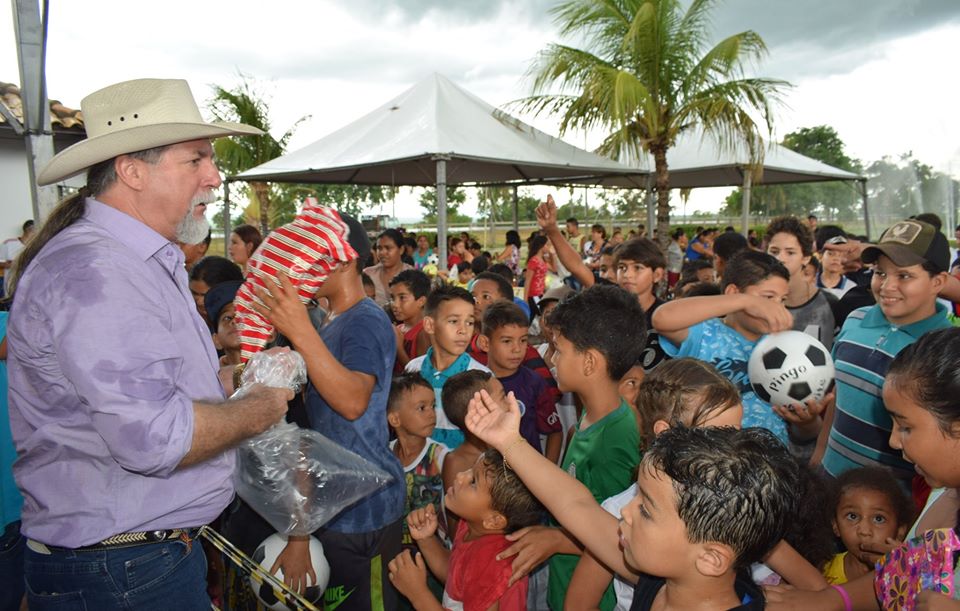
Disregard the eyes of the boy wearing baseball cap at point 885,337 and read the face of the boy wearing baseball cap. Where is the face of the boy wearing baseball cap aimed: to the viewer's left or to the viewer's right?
to the viewer's left

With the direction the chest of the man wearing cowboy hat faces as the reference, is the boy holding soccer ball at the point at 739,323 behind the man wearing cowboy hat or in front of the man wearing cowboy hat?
in front

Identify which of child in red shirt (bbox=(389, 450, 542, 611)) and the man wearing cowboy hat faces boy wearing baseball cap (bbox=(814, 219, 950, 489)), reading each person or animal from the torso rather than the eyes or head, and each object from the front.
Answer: the man wearing cowboy hat

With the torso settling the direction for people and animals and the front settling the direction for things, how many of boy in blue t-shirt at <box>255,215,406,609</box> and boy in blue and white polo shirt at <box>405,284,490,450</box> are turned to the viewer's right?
0

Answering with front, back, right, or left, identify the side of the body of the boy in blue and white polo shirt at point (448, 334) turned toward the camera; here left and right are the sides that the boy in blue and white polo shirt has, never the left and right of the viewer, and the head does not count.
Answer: front

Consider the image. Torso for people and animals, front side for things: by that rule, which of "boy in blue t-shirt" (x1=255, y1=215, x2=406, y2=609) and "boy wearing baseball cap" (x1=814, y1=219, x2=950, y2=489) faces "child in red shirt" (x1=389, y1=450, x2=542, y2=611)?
the boy wearing baseball cap

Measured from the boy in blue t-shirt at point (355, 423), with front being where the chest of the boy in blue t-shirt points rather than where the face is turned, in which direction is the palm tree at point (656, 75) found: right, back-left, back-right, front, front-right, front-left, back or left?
back-right

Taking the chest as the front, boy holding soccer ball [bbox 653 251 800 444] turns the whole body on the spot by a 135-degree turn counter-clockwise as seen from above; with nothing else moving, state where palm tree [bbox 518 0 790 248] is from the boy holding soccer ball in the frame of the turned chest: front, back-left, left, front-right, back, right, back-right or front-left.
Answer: front

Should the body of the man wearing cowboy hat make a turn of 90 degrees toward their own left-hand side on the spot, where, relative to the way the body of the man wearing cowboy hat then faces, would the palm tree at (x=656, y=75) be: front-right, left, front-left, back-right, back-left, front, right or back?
front-right

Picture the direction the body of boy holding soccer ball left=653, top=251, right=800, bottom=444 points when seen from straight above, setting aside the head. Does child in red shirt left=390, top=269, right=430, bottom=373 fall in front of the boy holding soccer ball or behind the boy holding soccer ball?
behind

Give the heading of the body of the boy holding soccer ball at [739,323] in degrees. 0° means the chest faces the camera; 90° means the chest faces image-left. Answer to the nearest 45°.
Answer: approximately 315°

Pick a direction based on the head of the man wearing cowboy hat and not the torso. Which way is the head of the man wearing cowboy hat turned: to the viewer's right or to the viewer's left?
to the viewer's right

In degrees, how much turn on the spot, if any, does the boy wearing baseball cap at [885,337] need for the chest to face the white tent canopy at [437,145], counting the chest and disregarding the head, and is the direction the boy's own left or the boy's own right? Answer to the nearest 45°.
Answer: approximately 90° to the boy's own right
